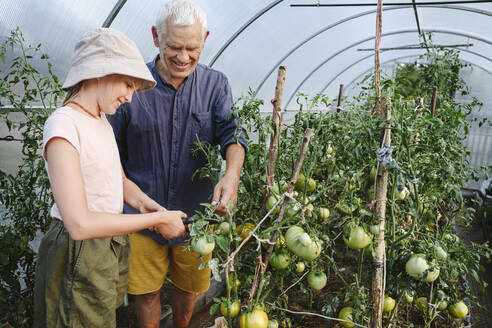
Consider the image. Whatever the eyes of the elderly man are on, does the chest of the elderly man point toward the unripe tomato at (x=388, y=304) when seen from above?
no

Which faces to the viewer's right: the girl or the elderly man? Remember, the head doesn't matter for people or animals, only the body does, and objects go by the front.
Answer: the girl

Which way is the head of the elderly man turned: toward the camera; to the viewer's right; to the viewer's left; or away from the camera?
toward the camera

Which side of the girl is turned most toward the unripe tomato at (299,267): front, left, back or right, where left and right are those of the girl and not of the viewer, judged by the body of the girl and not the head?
front

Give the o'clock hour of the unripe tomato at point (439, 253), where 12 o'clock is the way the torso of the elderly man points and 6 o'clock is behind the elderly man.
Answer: The unripe tomato is roughly at 10 o'clock from the elderly man.

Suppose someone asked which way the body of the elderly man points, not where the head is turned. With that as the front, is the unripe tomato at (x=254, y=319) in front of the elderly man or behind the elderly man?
in front

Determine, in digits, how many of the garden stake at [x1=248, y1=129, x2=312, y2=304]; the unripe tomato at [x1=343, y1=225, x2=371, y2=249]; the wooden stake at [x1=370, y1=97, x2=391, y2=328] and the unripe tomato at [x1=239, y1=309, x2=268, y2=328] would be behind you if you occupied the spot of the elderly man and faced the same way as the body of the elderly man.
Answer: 0

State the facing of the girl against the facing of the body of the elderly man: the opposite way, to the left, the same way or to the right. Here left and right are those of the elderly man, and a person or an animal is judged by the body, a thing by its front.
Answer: to the left

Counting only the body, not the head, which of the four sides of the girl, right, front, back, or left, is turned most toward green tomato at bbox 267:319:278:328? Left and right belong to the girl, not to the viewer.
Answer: front

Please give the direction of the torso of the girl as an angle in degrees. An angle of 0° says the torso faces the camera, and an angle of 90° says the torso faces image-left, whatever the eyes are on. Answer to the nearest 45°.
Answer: approximately 270°

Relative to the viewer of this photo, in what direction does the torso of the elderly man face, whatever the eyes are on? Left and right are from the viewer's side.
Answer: facing the viewer

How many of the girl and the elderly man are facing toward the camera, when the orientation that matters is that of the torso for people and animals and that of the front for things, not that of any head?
1

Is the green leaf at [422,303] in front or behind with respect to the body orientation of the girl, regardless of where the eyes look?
in front
